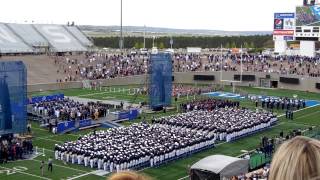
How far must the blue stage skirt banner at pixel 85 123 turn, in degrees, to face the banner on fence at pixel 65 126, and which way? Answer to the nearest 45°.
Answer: approximately 90° to its right

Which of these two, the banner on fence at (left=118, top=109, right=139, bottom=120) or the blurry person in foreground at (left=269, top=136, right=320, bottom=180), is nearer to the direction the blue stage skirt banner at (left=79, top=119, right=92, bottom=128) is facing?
the blurry person in foreground

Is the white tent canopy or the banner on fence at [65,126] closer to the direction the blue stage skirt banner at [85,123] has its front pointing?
the white tent canopy

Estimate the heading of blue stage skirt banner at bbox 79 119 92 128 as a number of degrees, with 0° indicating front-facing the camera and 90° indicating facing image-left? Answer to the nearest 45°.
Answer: approximately 315°

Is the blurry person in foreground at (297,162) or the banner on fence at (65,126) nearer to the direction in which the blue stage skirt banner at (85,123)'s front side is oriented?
the blurry person in foreground

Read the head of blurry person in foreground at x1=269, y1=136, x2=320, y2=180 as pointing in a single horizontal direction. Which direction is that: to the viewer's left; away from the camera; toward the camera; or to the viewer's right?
away from the camera

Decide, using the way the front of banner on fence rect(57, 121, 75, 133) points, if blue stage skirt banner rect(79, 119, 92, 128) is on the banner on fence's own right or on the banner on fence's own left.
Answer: on the banner on fence's own left

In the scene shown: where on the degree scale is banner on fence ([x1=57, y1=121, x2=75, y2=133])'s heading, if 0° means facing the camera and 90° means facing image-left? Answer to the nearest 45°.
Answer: approximately 315°
